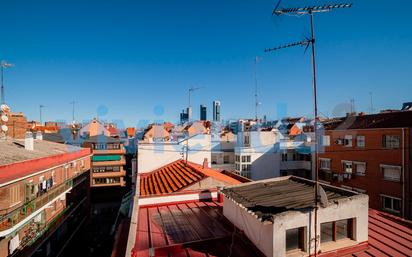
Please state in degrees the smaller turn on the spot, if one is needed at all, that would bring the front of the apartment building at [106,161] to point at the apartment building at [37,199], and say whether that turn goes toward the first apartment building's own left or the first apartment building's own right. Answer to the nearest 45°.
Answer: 0° — it already faces it

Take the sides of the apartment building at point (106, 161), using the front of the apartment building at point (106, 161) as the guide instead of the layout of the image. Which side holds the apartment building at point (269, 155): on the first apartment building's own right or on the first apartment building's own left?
on the first apartment building's own left

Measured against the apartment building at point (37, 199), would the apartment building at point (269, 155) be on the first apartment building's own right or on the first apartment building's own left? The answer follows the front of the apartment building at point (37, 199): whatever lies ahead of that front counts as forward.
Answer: on the first apartment building's own left

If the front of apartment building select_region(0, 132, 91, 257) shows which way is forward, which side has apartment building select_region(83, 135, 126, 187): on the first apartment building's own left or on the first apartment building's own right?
on the first apartment building's own left

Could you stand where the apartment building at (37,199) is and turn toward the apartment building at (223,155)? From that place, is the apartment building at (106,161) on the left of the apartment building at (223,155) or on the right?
left

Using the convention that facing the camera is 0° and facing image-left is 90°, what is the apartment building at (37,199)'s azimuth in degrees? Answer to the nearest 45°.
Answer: approximately 315°
